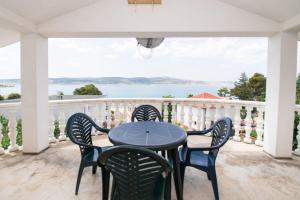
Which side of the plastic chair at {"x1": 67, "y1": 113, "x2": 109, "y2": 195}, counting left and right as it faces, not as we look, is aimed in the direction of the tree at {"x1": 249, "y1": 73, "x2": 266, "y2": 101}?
left

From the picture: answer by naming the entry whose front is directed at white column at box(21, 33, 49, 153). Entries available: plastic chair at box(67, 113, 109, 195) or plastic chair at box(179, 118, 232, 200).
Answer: plastic chair at box(179, 118, 232, 200)

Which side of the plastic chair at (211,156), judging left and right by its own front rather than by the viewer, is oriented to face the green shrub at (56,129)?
front

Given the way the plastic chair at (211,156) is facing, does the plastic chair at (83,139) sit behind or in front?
in front

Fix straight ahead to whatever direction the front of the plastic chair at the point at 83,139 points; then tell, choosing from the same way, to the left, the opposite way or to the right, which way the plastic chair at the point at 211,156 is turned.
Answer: the opposite way

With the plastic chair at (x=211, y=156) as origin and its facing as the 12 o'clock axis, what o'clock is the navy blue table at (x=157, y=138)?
The navy blue table is roughly at 11 o'clock from the plastic chair.

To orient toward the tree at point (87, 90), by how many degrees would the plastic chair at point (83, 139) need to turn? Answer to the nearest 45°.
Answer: approximately 135° to its left

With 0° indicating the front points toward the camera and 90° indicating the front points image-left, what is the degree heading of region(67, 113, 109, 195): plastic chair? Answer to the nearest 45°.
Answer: approximately 315°

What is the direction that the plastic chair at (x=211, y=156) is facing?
to the viewer's left

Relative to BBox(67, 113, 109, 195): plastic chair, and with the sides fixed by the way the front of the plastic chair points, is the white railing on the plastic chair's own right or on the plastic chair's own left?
on the plastic chair's own left

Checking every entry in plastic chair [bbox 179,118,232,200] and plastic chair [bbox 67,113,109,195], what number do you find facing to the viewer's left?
1
